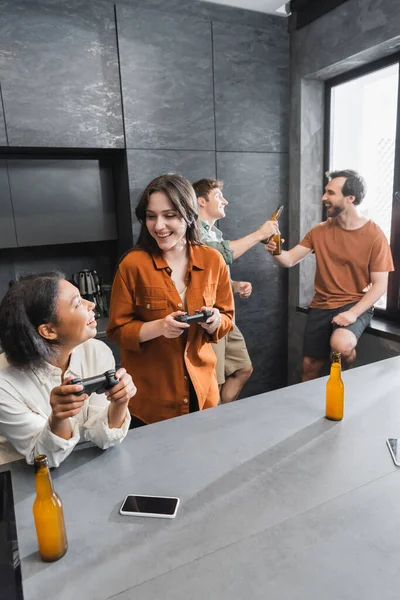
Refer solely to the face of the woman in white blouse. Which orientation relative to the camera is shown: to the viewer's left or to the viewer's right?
to the viewer's right

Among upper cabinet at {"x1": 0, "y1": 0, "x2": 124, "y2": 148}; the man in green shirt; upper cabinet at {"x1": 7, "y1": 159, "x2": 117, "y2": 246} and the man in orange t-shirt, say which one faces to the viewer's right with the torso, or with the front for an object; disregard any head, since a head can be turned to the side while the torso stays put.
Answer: the man in green shirt

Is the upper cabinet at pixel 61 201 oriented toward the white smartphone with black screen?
yes

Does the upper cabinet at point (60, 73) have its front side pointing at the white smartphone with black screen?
yes

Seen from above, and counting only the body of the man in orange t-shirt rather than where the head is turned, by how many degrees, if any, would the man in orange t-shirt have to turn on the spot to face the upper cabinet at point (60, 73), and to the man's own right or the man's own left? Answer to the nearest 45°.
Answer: approximately 45° to the man's own right

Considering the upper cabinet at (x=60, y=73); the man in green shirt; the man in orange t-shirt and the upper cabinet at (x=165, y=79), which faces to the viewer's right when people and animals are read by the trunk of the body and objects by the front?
the man in green shirt

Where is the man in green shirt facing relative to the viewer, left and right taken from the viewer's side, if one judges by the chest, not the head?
facing to the right of the viewer

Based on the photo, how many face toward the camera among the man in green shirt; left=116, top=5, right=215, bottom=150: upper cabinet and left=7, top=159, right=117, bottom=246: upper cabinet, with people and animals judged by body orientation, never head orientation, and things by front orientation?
2

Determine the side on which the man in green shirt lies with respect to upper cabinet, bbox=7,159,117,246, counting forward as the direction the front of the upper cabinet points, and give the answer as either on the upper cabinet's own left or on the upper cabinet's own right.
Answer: on the upper cabinet's own left

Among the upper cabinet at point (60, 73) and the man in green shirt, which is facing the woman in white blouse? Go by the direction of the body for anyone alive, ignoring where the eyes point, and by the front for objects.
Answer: the upper cabinet

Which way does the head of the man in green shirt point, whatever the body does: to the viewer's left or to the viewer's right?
to the viewer's right
